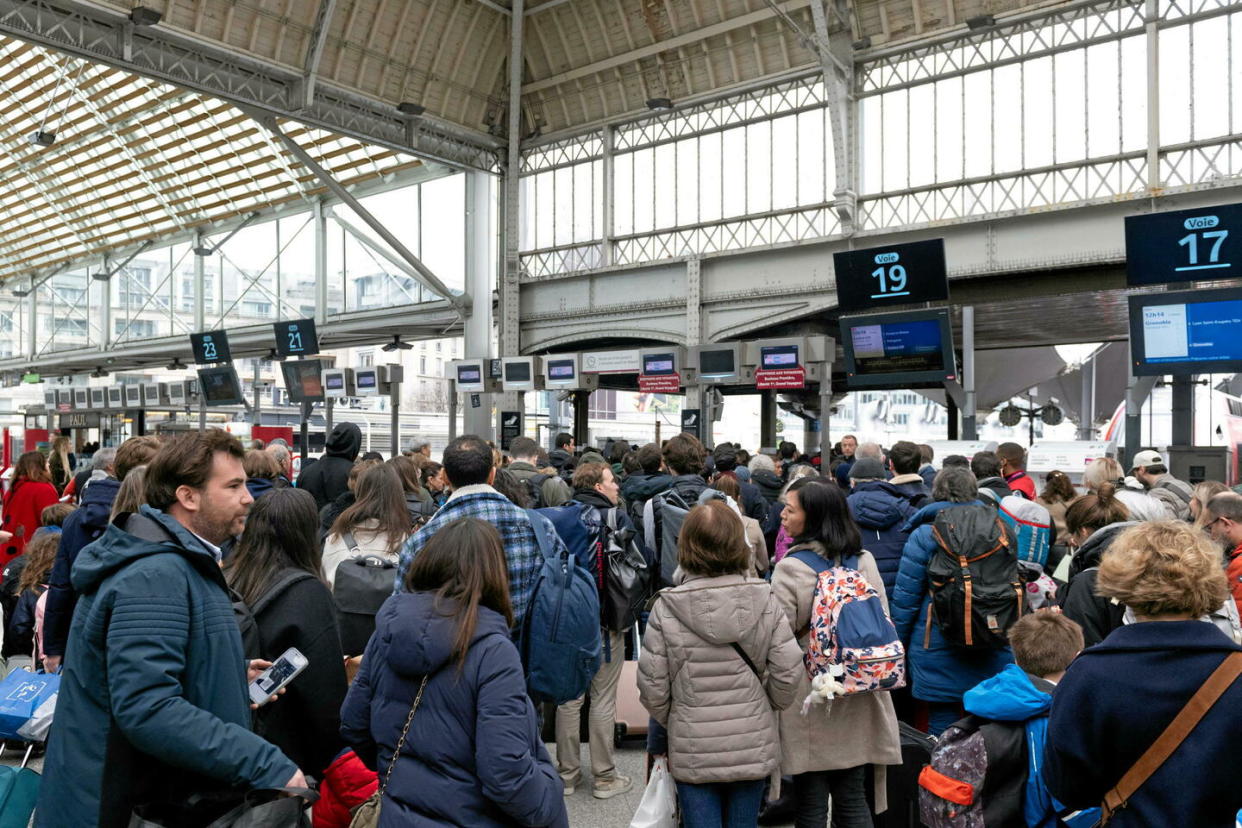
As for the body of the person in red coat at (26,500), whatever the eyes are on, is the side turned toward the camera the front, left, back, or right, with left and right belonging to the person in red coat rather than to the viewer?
back

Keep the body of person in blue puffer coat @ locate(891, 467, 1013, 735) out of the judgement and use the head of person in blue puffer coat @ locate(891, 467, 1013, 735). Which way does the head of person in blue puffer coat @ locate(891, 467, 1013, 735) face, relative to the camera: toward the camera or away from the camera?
away from the camera

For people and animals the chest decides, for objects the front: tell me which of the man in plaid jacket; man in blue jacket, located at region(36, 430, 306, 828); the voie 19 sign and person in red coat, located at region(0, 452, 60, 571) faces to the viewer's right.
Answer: the man in blue jacket

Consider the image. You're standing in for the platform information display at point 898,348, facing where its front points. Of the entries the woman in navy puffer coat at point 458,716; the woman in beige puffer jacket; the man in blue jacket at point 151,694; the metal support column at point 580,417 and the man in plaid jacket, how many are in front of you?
4

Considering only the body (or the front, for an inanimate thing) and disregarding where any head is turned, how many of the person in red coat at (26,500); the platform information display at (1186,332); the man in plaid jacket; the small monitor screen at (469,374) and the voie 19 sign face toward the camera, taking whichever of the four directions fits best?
3

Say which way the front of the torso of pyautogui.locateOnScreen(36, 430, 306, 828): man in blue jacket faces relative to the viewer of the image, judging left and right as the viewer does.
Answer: facing to the right of the viewer

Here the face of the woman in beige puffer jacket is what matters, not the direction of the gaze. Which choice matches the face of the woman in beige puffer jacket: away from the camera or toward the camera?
away from the camera

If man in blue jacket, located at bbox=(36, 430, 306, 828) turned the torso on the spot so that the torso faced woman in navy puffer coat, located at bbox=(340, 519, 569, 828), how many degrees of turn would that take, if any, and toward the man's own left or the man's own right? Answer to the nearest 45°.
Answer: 0° — they already face them

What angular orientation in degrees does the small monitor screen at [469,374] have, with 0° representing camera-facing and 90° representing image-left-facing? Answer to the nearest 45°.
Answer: approximately 0°

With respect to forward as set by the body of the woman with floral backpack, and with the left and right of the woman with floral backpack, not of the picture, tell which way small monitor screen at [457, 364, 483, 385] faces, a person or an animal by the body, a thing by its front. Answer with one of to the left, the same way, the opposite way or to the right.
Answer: the opposite way

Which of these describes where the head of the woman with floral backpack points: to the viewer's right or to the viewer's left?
to the viewer's left
